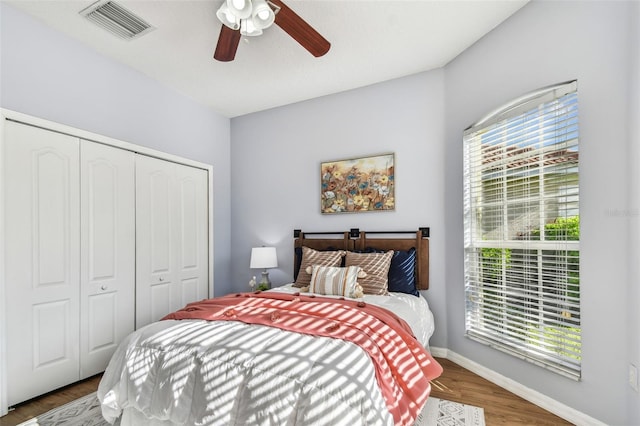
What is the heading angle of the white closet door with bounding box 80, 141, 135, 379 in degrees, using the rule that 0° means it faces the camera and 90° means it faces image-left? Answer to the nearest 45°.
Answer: approximately 315°

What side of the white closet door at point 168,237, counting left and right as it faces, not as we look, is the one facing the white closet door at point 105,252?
right

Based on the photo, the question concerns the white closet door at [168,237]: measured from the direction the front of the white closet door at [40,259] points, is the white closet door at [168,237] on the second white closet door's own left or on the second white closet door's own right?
on the second white closet door's own left

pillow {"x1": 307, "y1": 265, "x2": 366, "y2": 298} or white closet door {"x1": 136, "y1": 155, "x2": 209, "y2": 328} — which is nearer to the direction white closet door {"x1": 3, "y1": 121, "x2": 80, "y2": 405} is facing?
the pillow

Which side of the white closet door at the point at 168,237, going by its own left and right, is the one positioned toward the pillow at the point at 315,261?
front

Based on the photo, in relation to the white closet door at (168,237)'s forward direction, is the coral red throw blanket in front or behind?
in front

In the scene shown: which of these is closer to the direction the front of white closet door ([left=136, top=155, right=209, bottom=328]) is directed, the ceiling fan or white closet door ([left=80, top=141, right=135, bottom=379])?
the ceiling fan

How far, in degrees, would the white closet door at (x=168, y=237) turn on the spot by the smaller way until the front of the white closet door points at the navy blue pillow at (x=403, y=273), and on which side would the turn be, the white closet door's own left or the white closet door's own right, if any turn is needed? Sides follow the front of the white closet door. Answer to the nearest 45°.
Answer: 0° — it already faces it

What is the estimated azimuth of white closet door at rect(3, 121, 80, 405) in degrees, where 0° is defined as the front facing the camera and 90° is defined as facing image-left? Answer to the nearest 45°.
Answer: approximately 315°

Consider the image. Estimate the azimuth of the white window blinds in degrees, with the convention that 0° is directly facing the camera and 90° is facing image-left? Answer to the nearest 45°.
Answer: approximately 45°

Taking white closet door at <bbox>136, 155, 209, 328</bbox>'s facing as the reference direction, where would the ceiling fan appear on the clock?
The ceiling fan is roughly at 1 o'clock from the white closet door.

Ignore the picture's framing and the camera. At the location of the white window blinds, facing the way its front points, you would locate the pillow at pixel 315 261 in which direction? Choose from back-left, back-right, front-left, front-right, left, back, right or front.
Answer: front-right

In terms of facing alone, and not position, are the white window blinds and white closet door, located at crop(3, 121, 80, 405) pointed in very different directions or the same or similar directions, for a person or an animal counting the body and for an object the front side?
very different directions
